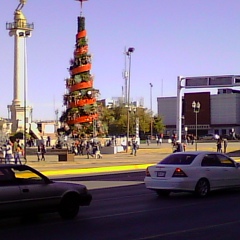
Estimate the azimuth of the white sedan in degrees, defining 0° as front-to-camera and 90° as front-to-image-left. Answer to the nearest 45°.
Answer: approximately 225°
